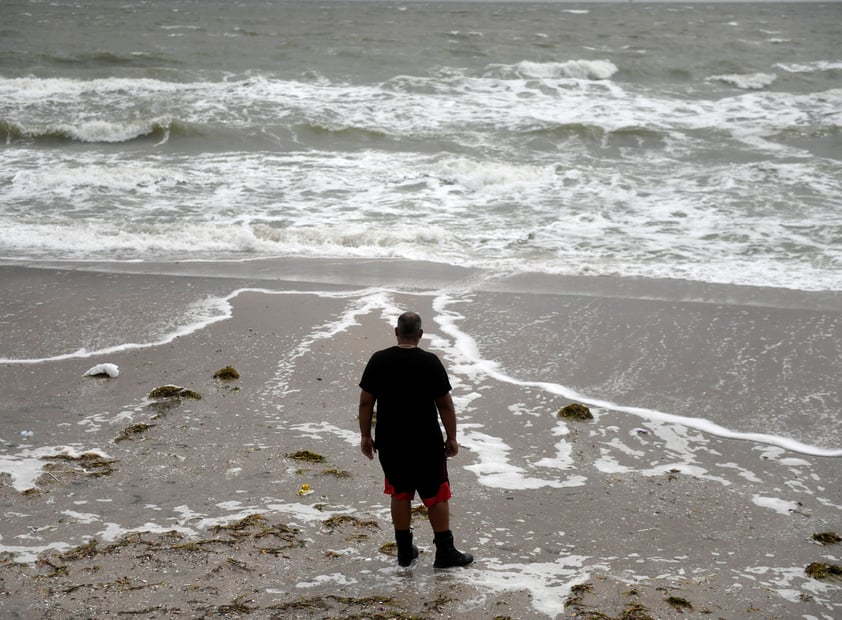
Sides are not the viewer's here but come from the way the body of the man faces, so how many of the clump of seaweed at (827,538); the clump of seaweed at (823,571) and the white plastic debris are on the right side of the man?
2

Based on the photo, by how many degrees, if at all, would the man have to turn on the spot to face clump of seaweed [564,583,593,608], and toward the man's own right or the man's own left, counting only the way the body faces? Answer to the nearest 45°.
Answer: approximately 135° to the man's own right

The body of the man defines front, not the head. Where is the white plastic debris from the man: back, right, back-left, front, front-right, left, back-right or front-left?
front-left

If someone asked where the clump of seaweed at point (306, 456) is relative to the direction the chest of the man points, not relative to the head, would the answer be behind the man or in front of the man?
in front

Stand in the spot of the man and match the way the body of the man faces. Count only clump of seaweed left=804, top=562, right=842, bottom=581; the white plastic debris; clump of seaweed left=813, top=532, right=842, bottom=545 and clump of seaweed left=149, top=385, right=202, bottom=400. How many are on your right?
2

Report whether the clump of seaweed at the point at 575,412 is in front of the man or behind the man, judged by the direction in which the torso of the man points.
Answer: in front

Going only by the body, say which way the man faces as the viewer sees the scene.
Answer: away from the camera

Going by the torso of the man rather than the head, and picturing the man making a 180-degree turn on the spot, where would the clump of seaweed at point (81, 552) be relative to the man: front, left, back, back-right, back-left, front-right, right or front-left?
right

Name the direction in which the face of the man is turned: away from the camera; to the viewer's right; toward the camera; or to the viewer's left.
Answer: away from the camera

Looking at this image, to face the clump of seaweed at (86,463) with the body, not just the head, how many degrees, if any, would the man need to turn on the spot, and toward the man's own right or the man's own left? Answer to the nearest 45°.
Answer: approximately 45° to the man's own left

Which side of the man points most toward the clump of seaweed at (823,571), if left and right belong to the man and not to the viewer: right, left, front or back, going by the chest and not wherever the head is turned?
right

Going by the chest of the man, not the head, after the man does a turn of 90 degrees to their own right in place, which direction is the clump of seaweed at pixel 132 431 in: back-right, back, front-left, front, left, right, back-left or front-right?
back-left
